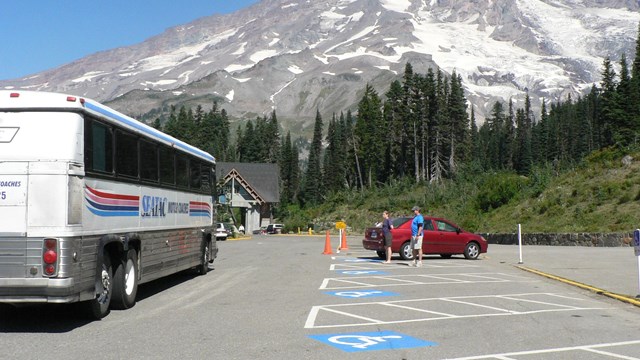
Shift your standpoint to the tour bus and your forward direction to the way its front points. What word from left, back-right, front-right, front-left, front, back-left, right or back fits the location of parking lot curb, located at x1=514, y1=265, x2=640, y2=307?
front-right

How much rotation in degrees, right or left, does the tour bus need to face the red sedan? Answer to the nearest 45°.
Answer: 0° — it already faces it

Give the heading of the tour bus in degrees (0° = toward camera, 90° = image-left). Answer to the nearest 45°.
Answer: approximately 225°

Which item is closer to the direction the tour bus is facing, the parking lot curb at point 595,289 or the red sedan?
the red sedan
